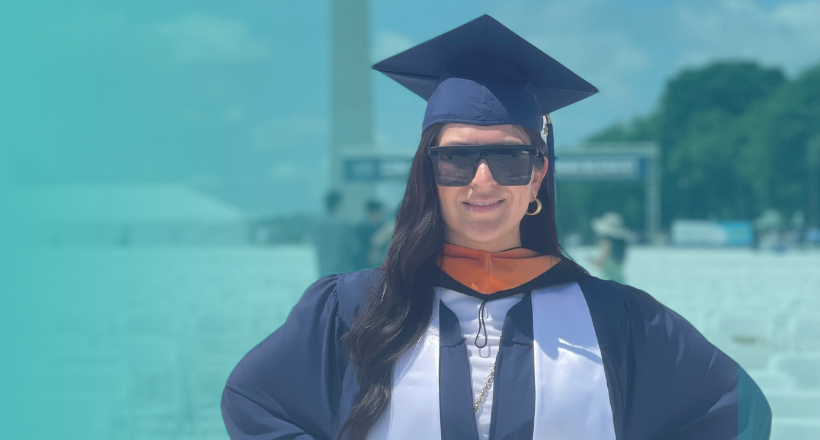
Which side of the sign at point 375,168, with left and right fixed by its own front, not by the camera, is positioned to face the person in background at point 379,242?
front

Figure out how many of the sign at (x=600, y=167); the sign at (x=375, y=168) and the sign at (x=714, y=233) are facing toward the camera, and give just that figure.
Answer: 3

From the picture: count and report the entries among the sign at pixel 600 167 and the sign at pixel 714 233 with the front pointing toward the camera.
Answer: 2

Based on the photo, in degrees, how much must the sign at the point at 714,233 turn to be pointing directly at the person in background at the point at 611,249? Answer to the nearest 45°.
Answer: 0° — it already faces them

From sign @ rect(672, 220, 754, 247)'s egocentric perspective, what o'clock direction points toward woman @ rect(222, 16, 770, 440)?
The woman is roughly at 12 o'clock from the sign.

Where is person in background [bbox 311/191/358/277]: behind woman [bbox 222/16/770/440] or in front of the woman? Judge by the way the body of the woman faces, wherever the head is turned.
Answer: behind

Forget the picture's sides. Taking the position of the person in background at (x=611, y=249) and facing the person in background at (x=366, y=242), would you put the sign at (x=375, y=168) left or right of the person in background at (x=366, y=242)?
right

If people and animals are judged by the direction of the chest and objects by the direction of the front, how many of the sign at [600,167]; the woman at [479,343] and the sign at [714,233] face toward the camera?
3

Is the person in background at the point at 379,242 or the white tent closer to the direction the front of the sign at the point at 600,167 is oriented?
the person in background

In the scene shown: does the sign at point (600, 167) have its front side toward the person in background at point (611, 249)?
yes

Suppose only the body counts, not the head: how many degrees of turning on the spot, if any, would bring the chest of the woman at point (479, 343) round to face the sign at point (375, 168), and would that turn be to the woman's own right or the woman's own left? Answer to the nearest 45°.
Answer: approximately 180°

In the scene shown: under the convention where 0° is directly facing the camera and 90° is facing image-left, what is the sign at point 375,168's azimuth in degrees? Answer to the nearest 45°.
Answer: approximately 0°

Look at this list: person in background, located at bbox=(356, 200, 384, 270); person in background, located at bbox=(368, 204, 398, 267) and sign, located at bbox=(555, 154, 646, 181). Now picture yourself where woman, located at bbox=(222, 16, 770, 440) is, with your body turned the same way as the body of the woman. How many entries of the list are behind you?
3
